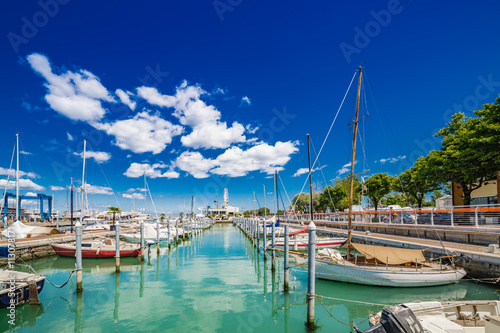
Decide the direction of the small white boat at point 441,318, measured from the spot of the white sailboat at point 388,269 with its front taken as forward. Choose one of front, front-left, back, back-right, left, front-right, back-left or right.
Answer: left

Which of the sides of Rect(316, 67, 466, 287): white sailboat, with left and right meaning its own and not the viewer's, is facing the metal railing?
right

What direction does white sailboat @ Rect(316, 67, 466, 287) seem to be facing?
to the viewer's left

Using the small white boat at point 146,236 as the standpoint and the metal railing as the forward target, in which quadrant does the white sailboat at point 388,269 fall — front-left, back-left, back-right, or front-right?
front-right
